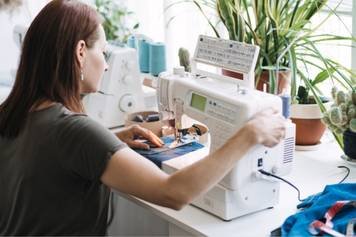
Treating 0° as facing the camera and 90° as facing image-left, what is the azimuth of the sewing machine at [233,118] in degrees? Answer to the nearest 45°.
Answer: approximately 45°

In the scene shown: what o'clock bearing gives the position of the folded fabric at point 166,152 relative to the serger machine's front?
The folded fabric is roughly at 10 o'clock from the serger machine.

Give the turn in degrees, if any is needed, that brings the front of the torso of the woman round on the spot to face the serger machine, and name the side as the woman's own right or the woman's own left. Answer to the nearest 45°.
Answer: approximately 45° to the woman's own left

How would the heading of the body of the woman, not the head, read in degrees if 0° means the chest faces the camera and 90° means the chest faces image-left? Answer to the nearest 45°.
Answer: approximately 225°

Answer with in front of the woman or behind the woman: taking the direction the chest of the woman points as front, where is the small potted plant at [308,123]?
in front

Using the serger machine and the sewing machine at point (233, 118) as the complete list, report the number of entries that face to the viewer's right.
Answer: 0

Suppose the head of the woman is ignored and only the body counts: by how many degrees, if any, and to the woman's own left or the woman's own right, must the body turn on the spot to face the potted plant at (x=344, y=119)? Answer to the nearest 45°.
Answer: approximately 45° to the woman's own right

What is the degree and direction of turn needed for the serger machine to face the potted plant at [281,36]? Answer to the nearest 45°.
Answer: approximately 90° to its left

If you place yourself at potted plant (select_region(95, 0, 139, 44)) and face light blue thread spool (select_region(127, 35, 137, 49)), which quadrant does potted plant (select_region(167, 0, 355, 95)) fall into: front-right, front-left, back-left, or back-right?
front-left

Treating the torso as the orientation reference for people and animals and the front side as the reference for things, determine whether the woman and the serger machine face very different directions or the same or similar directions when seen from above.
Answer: very different directions

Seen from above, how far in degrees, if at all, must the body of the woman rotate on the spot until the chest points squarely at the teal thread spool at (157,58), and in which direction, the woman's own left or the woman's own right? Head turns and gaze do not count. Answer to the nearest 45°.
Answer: approximately 45° to the woman's own left

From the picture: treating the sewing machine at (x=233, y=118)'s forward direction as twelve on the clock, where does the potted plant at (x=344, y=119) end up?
The potted plant is roughly at 6 o'clock from the sewing machine.

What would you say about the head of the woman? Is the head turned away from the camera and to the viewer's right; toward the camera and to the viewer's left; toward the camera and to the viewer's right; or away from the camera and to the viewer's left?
away from the camera and to the viewer's right

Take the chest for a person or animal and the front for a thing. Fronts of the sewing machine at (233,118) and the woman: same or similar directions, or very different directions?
very different directions

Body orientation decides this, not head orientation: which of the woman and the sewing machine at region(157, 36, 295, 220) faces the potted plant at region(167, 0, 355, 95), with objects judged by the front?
the woman

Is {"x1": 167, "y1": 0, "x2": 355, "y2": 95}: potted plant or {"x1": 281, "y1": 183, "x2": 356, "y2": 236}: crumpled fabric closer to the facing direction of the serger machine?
the crumpled fabric
